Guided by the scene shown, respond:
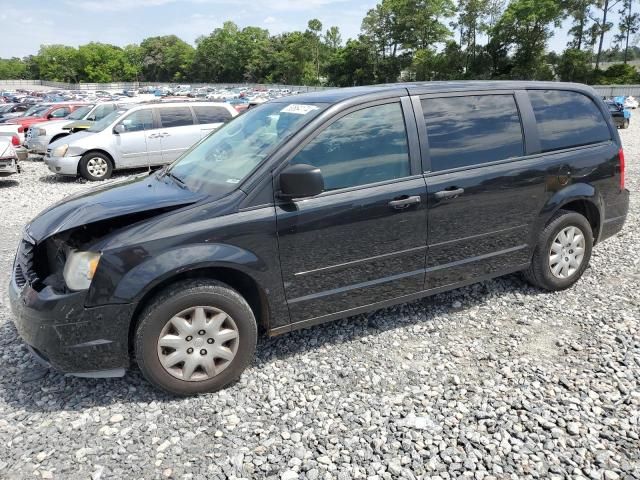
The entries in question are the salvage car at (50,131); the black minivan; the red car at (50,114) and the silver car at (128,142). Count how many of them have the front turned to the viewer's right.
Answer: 0

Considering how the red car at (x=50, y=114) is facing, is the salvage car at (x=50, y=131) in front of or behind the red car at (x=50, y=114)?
in front

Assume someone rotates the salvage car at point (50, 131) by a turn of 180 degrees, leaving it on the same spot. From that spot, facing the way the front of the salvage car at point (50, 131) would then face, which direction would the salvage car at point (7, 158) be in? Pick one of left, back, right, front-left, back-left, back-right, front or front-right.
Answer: back-right

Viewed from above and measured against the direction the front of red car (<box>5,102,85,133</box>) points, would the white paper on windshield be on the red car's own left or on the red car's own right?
on the red car's own left

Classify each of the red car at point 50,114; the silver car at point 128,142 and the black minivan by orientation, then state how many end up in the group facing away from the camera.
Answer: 0

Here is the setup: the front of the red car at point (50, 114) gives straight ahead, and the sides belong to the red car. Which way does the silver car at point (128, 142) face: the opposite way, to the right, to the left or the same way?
the same way

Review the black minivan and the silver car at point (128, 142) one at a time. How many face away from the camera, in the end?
0

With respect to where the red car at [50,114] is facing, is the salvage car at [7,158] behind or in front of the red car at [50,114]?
in front

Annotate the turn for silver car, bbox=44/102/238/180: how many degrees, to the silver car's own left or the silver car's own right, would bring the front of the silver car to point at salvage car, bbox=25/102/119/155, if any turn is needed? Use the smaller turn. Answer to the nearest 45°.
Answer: approximately 90° to the silver car's own right

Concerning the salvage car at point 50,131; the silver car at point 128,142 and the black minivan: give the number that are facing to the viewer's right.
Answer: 0

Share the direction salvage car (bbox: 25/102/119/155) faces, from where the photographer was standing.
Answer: facing the viewer and to the left of the viewer

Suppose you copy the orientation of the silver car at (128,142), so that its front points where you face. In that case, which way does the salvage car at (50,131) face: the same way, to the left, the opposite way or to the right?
the same way

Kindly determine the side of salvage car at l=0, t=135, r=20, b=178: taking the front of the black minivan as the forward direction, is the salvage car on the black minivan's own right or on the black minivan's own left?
on the black minivan's own right

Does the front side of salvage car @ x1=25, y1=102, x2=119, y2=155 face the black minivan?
no

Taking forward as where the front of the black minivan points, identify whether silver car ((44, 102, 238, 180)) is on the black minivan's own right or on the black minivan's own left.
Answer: on the black minivan's own right
